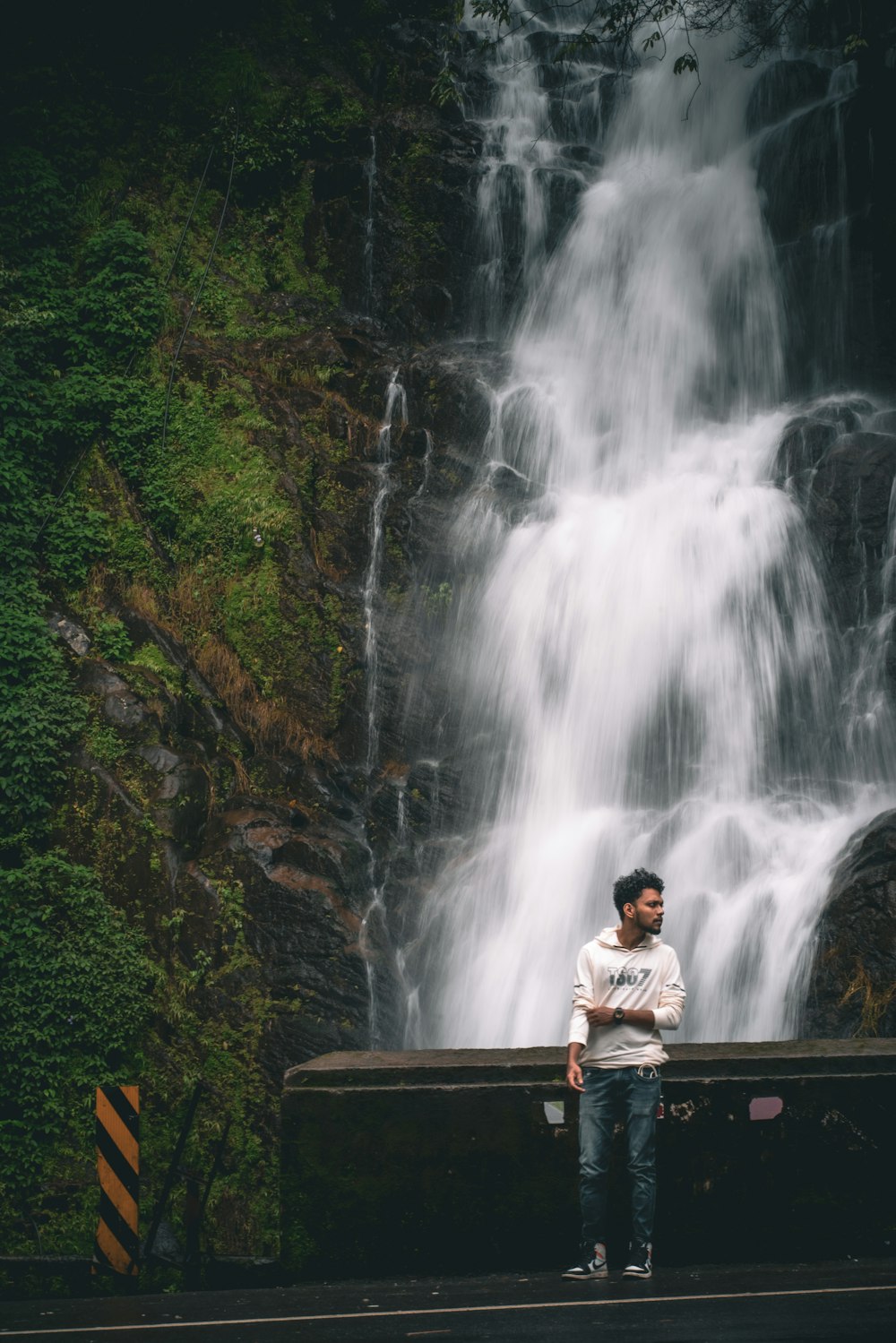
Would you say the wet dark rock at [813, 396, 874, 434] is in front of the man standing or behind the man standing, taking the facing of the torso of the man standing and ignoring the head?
behind

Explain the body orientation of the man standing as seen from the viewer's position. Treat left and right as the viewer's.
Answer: facing the viewer

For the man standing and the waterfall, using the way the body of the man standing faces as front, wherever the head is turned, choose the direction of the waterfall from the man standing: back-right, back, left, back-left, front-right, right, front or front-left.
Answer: back

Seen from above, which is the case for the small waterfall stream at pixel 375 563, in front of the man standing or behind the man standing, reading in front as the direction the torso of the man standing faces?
behind

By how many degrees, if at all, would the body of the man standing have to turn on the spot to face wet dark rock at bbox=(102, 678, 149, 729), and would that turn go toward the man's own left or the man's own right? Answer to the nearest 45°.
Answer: approximately 135° to the man's own right

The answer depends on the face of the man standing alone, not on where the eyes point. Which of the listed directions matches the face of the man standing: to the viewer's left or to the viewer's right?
to the viewer's right

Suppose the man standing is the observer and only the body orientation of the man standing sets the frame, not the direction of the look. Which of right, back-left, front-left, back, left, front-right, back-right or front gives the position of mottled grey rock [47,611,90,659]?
back-right
